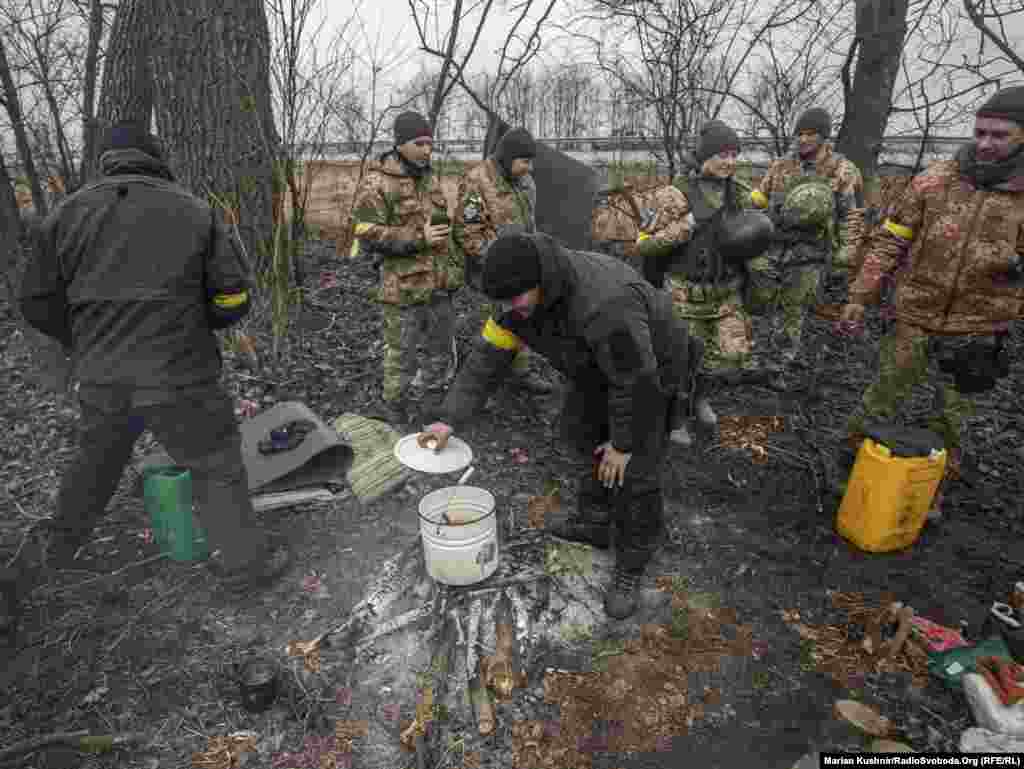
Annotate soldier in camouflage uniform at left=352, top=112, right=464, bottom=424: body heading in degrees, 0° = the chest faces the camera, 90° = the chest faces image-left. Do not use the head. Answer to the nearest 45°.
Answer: approximately 315°

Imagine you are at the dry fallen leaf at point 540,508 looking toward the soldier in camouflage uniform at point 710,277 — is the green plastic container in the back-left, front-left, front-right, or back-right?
back-left

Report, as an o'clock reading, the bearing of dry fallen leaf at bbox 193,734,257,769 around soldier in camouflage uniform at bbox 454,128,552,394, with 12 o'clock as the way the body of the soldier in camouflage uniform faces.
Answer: The dry fallen leaf is roughly at 2 o'clock from the soldier in camouflage uniform.

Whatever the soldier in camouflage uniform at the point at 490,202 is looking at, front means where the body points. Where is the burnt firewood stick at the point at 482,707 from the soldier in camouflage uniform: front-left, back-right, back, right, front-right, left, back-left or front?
front-right

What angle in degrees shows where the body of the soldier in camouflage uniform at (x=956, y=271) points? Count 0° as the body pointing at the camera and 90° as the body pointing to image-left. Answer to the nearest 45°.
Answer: approximately 0°

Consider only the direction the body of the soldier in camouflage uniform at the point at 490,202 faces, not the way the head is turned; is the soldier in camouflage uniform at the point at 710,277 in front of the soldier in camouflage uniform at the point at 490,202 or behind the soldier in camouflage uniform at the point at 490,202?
in front

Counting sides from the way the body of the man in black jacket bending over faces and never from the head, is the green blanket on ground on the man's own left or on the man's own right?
on the man's own right

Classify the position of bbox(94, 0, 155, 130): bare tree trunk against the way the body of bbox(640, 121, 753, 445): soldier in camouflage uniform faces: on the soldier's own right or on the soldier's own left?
on the soldier's own right

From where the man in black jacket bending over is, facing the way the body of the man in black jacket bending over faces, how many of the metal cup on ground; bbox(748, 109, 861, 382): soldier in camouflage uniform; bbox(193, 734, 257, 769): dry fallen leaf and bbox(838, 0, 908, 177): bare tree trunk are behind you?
2

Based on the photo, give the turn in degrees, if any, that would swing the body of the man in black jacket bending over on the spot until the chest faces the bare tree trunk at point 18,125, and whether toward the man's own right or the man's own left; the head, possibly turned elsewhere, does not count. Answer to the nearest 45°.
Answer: approximately 90° to the man's own right

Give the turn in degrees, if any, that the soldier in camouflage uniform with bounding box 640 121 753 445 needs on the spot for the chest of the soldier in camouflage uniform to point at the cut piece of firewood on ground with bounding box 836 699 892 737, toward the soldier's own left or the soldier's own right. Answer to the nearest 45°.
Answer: approximately 45° to the soldier's own right
